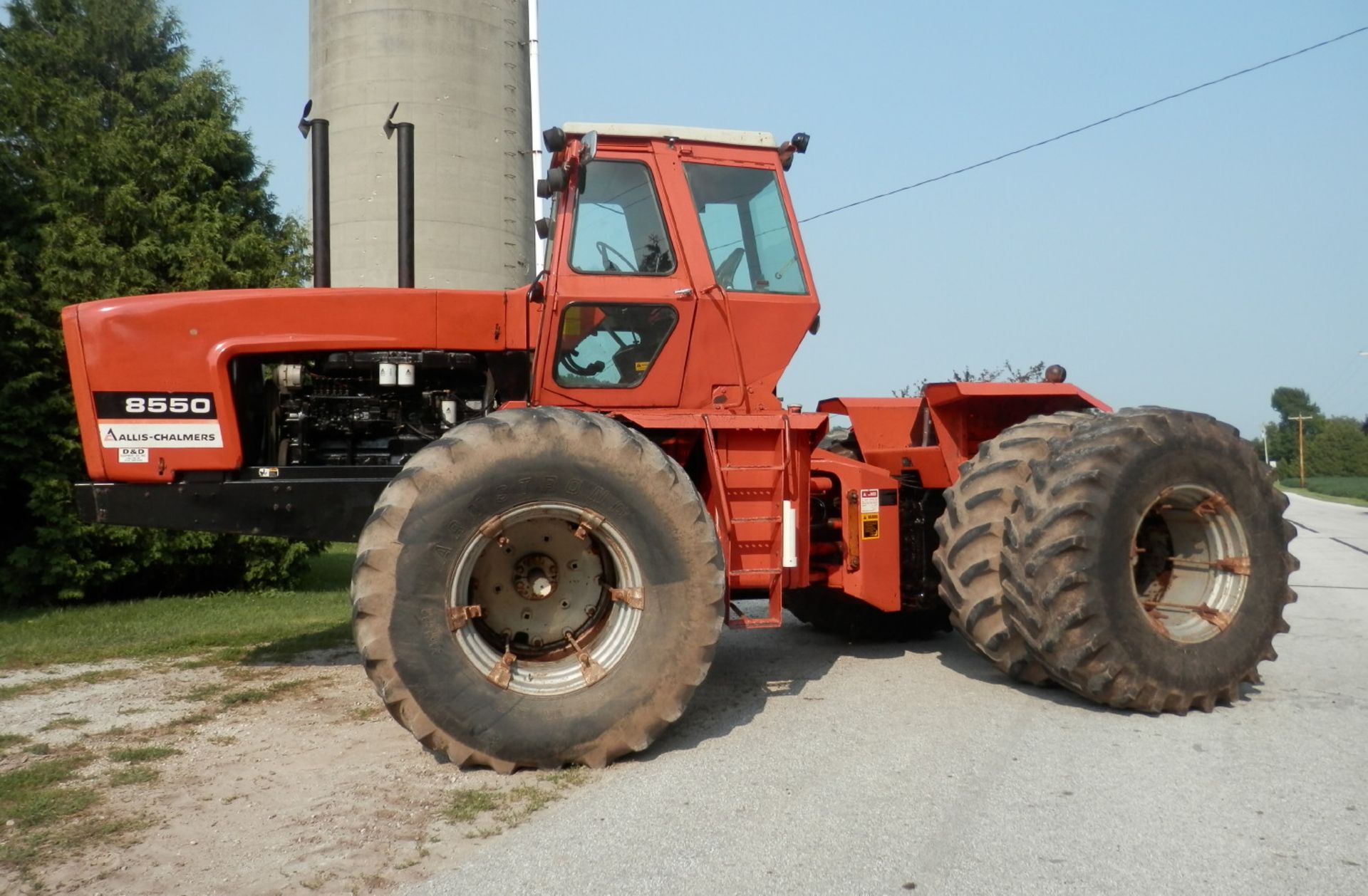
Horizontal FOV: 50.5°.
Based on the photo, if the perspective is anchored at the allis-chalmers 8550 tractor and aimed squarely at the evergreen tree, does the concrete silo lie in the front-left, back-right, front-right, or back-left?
front-right

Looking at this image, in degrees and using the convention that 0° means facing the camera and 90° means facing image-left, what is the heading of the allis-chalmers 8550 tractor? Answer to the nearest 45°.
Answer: approximately 90°

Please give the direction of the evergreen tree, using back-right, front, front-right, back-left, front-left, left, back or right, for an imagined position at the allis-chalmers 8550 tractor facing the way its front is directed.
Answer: front-right

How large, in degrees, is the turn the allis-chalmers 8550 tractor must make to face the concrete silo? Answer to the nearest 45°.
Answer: approximately 90° to its right
